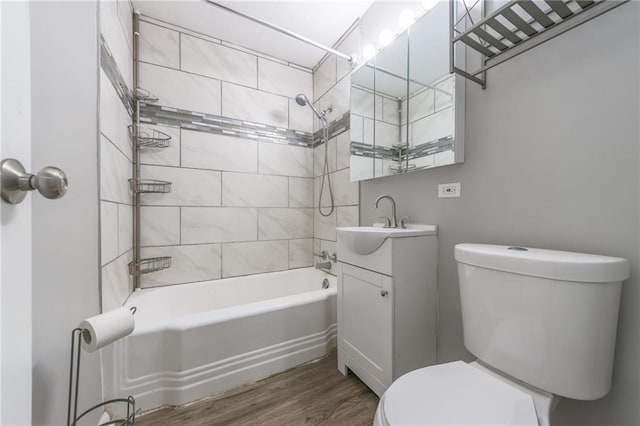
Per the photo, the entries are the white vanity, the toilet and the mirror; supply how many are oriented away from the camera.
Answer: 0

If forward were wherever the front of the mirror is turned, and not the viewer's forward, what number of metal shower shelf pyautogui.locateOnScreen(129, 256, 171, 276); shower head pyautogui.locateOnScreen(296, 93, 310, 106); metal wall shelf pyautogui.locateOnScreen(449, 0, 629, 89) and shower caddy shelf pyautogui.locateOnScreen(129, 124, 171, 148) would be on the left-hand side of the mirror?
1

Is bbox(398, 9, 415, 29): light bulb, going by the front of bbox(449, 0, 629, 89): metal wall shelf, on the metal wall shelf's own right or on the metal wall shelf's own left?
on the metal wall shelf's own right

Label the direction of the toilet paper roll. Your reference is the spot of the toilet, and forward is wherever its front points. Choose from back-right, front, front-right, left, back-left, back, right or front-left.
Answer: front

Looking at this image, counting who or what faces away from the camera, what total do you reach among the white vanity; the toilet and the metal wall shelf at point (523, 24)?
0

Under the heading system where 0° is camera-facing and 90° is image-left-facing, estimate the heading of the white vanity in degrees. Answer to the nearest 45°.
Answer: approximately 45°

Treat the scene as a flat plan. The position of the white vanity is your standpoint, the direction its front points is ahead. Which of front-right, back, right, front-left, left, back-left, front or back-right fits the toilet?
left

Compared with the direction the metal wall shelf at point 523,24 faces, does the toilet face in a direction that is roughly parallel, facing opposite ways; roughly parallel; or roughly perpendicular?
roughly parallel

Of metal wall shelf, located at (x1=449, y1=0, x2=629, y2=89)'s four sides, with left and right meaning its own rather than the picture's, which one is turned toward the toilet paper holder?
front

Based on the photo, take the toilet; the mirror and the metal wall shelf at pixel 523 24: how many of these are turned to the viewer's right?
0

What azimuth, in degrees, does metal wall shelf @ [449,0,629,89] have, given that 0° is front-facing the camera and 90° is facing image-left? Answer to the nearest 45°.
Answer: approximately 45°

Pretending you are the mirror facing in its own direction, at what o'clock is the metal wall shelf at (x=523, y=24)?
The metal wall shelf is roughly at 9 o'clock from the mirror.

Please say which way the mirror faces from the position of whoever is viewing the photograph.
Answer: facing the viewer and to the left of the viewer
